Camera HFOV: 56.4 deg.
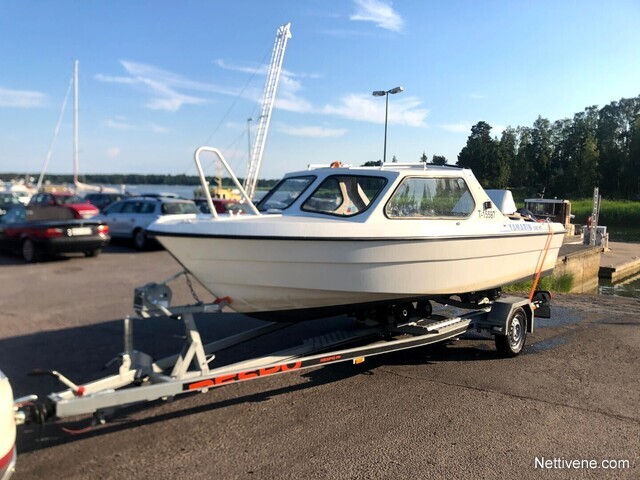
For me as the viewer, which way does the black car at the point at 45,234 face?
facing away from the viewer and to the left of the viewer

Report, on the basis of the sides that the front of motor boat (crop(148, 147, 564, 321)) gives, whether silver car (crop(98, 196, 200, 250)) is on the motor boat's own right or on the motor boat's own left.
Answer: on the motor boat's own right

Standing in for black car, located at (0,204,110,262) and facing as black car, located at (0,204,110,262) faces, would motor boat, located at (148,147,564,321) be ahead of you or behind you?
behind

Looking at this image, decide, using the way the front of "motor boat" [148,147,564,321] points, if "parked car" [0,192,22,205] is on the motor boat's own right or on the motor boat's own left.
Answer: on the motor boat's own right

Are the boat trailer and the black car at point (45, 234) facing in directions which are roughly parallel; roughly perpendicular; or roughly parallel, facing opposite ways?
roughly perpendicular

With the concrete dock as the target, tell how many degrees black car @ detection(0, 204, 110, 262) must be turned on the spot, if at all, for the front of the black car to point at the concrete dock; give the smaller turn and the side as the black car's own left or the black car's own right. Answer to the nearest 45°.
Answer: approximately 135° to the black car's own right

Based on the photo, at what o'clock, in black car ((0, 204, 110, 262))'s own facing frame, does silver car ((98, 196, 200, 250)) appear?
The silver car is roughly at 3 o'clock from the black car.

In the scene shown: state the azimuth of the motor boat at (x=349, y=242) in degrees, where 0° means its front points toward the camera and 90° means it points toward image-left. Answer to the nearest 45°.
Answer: approximately 45°
